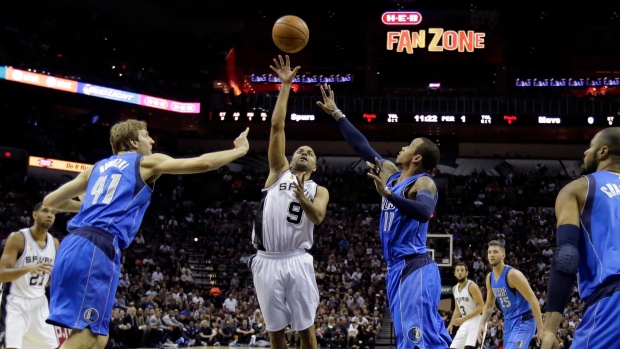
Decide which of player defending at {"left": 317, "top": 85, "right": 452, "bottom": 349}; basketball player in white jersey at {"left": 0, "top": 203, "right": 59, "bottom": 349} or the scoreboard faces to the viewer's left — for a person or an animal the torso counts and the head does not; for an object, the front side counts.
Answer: the player defending

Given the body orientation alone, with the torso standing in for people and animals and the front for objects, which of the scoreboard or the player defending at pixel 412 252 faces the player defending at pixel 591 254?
the scoreboard

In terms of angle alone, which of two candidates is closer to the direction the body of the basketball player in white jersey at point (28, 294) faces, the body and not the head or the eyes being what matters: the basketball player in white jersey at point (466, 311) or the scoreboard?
the basketball player in white jersey

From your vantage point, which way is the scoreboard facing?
toward the camera

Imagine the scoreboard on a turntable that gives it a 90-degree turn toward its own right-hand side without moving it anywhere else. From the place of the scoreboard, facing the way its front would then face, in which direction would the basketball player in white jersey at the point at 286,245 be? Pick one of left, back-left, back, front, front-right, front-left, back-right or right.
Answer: left

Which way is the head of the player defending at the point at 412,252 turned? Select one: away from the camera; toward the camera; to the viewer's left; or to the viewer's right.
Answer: to the viewer's left

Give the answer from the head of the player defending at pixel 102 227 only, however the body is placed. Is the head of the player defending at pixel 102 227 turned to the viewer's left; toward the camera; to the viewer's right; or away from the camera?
to the viewer's right

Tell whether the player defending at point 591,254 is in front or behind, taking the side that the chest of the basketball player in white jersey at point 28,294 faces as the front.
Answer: in front

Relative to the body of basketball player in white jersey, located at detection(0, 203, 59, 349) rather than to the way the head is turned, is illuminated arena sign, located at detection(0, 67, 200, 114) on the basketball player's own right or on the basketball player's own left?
on the basketball player's own left

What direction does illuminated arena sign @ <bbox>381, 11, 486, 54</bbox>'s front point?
toward the camera

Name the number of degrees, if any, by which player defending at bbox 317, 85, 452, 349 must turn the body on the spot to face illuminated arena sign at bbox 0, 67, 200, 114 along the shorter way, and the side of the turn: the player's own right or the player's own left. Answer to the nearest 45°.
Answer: approximately 45° to the player's own right

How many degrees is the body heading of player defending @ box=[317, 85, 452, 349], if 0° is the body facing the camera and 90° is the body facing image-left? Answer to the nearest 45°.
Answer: approximately 90°

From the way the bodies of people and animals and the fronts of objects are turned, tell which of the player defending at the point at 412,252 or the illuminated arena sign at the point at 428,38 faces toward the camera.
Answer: the illuminated arena sign

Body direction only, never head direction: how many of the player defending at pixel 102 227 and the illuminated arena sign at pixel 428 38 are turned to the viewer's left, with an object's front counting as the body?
0

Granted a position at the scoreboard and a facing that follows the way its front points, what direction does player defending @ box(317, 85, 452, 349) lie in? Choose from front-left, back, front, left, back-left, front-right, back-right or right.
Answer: front

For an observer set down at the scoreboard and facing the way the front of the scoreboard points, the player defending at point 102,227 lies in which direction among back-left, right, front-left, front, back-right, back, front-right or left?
front

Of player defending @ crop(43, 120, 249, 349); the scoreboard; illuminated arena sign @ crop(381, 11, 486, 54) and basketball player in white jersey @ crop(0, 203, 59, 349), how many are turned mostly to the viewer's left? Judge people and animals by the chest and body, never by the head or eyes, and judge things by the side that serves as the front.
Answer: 0

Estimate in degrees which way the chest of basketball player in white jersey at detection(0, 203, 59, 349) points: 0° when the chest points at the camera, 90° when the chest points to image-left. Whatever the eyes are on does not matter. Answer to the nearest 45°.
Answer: approximately 315°

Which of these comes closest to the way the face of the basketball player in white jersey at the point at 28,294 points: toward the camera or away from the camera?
toward the camera

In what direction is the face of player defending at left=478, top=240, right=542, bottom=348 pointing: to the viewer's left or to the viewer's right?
to the viewer's left

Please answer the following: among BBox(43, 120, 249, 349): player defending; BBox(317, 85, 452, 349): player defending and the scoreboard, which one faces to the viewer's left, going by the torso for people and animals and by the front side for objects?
BBox(317, 85, 452, 349): player defending
